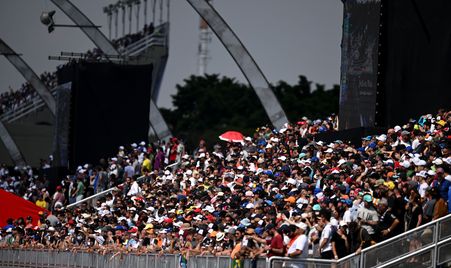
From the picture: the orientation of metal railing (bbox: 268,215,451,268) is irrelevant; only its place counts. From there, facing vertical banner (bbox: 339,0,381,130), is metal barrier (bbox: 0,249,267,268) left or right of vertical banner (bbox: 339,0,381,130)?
left

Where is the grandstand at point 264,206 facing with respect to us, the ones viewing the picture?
facing the viewer and to the left of the viewer

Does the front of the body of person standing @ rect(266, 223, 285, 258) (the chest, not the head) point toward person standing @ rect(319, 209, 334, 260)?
no

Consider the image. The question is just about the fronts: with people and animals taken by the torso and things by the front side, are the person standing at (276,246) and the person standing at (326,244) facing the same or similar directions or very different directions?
same or similar directions

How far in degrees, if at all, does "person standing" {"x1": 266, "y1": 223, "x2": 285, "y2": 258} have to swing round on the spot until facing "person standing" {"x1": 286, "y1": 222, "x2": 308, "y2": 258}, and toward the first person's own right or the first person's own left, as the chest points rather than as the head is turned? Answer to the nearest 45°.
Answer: approximately 135° to the first person's own left
